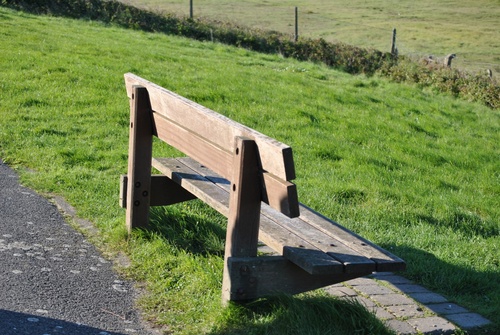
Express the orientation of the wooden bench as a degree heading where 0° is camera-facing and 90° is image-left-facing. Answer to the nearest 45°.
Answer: approximately 225°

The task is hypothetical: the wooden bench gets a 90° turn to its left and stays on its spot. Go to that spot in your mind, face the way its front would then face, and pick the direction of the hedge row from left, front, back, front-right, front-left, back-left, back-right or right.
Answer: front-right

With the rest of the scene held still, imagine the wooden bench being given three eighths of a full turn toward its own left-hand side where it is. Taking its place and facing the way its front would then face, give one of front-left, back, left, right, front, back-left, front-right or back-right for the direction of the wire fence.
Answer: right
